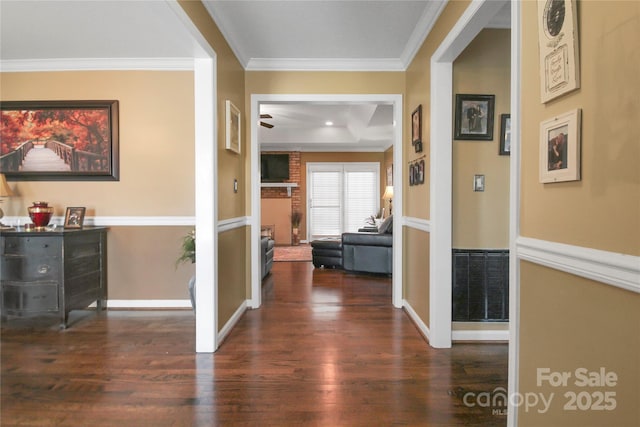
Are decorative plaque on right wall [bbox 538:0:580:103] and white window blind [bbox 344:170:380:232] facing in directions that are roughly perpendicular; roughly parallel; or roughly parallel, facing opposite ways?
roughly perpendicular

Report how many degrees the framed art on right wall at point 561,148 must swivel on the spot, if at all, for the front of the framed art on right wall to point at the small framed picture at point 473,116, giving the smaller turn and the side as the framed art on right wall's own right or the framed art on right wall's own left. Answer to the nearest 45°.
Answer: approximately 135° to the framed art on right wall's own right

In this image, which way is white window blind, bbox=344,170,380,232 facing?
toward the camera

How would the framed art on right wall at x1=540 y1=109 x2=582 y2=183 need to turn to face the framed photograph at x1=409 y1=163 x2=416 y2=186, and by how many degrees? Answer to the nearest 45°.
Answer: approximately 90° to its right

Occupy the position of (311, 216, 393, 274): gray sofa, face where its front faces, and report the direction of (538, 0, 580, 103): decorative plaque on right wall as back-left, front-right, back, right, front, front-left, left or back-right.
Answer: left

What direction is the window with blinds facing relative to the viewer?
toward the camera

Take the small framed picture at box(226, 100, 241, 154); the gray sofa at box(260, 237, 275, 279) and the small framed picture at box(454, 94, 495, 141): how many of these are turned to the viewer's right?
2

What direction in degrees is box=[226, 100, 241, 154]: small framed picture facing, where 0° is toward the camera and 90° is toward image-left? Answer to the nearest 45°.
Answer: approximately 270°

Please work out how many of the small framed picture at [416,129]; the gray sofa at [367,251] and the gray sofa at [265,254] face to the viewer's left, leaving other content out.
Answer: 2

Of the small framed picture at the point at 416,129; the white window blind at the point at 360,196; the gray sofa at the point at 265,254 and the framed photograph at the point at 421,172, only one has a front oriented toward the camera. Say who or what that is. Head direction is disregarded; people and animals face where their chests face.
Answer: the white window blind
